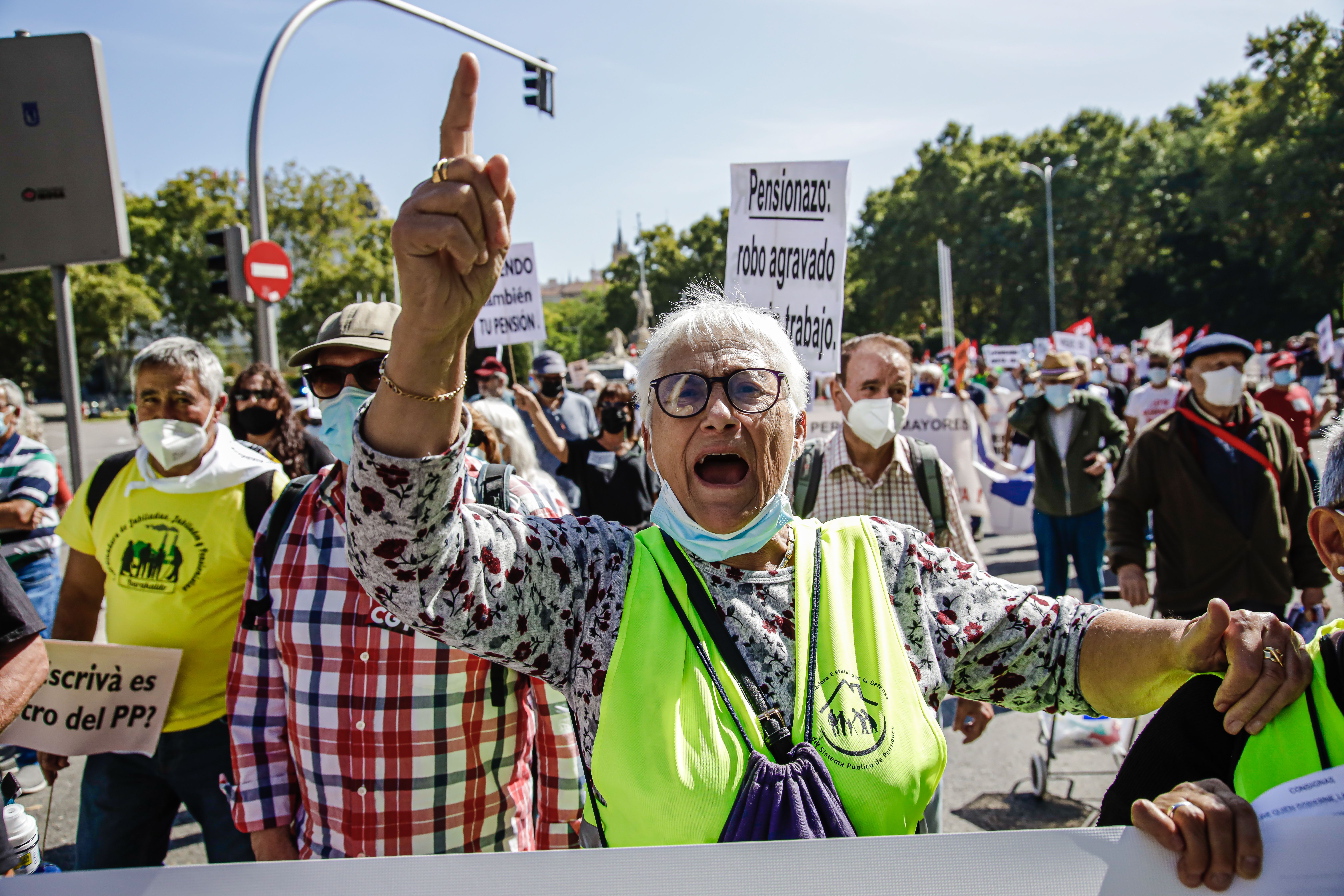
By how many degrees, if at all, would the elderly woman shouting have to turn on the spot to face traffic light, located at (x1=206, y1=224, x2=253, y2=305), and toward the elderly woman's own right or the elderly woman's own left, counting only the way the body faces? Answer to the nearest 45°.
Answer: approximately 135° to the elderly woman's own right

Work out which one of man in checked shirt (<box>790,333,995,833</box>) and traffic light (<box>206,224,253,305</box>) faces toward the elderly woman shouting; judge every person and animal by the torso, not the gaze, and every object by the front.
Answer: the man in checked shirt

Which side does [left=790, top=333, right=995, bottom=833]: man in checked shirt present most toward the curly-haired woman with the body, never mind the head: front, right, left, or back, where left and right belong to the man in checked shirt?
right

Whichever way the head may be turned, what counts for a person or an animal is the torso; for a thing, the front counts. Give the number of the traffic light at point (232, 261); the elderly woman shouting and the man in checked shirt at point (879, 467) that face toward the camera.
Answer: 2

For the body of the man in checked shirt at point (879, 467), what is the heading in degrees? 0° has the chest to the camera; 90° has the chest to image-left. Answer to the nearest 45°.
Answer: approximately 0°

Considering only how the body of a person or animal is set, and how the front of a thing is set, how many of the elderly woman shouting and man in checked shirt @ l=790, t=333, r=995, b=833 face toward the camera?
2
